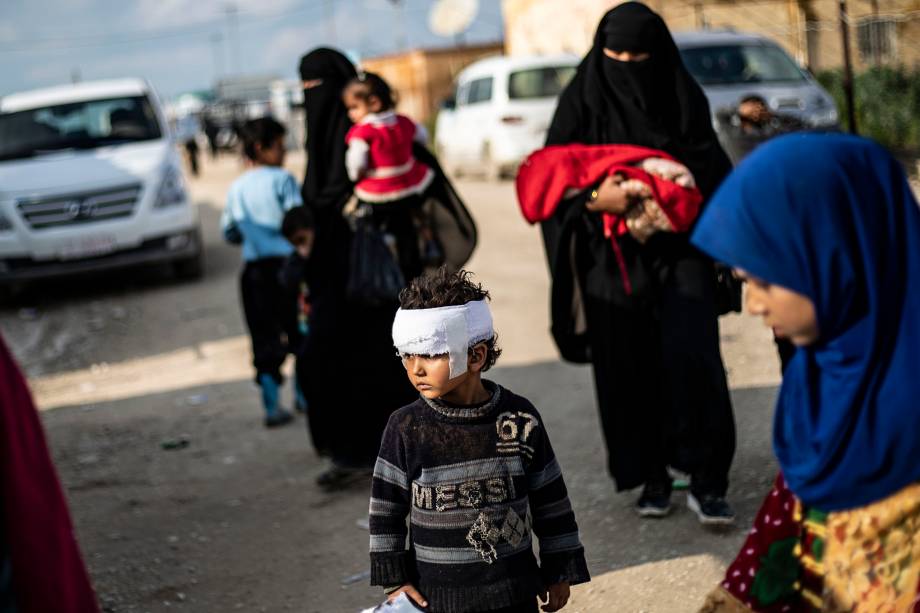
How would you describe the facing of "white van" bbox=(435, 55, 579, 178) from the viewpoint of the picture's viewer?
facing away from the viewer and to the left of the viewer

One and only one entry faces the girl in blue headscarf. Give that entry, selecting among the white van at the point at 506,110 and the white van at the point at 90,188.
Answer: the white van at the point at 90,188

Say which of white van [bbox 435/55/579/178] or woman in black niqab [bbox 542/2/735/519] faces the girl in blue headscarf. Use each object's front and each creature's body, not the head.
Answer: the woman in black niqab

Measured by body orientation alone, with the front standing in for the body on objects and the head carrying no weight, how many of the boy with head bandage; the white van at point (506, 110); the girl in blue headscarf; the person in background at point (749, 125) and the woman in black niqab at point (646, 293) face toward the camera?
3

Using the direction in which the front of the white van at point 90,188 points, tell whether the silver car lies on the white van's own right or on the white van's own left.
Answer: on the white van's own left

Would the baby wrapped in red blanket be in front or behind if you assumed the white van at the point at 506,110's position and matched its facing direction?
behind

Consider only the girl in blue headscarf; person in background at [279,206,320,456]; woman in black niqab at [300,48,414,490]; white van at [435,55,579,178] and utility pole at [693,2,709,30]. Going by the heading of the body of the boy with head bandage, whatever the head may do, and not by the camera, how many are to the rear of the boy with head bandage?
4

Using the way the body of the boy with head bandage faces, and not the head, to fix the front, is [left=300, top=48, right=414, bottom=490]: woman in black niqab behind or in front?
behind

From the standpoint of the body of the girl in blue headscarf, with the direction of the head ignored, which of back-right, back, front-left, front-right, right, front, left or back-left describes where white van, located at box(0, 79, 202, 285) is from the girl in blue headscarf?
front-right

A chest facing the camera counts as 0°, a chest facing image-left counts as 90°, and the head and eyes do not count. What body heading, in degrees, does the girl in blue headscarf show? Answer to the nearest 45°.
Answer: approximately 90°

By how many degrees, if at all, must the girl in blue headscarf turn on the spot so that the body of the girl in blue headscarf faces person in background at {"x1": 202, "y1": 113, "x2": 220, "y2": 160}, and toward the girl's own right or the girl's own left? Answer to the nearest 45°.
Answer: approximately 45° to the girl's own right
